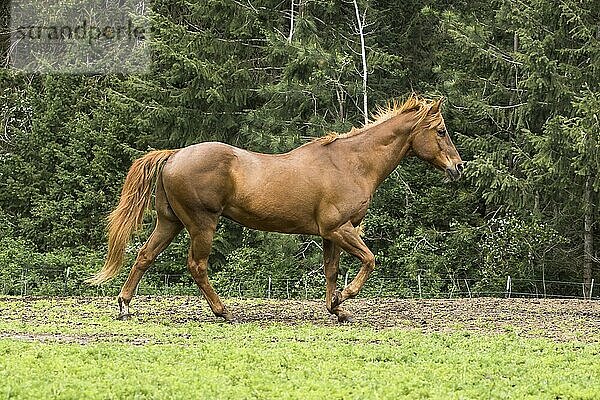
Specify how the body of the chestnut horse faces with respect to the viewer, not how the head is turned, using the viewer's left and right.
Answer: facing to the right of the viewer

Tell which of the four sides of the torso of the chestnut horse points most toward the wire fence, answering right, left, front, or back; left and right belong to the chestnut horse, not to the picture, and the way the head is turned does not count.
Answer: left

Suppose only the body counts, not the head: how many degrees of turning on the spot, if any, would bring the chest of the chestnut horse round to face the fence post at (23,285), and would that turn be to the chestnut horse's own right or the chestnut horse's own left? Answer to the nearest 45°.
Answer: approximately 135° to the chestnut horse's own left
